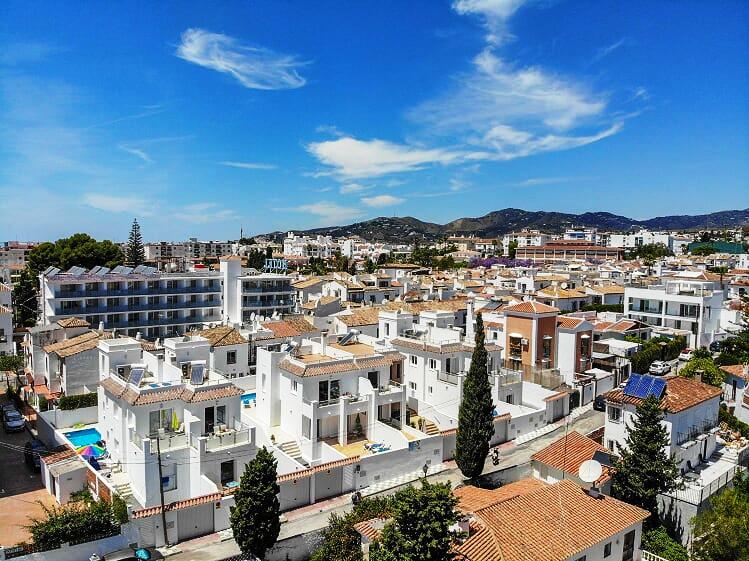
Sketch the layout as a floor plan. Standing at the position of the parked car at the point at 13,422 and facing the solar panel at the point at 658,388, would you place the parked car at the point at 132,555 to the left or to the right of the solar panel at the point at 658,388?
right

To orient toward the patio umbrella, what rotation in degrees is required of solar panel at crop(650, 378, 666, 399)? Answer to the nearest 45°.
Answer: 0° — it already faces it

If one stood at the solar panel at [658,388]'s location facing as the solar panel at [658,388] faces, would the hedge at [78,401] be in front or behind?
in front

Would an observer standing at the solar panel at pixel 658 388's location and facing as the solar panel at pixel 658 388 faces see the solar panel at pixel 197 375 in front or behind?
in front

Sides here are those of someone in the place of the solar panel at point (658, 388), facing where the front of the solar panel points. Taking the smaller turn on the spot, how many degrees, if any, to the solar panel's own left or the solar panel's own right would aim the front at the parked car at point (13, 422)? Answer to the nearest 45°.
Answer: approximately 45° to the solar panel's own right

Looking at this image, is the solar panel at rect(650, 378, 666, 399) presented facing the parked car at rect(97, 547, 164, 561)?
yes

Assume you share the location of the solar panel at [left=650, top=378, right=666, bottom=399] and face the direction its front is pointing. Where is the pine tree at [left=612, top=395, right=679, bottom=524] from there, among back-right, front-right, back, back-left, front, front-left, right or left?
front-left

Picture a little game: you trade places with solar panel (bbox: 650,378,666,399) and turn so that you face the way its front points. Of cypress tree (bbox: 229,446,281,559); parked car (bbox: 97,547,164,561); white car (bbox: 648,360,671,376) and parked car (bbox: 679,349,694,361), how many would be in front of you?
2

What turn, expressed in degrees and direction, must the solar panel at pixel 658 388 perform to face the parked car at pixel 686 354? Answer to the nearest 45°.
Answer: approximately 135° to its right

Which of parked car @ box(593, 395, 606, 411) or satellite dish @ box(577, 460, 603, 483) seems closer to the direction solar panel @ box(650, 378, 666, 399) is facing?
the satellite dish

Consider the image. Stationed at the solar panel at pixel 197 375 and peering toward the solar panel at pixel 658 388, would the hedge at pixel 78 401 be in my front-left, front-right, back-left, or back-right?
back-left

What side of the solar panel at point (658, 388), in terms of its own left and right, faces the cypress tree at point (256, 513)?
front

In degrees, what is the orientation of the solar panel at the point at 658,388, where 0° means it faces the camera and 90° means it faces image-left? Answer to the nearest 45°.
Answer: approximately 45°
